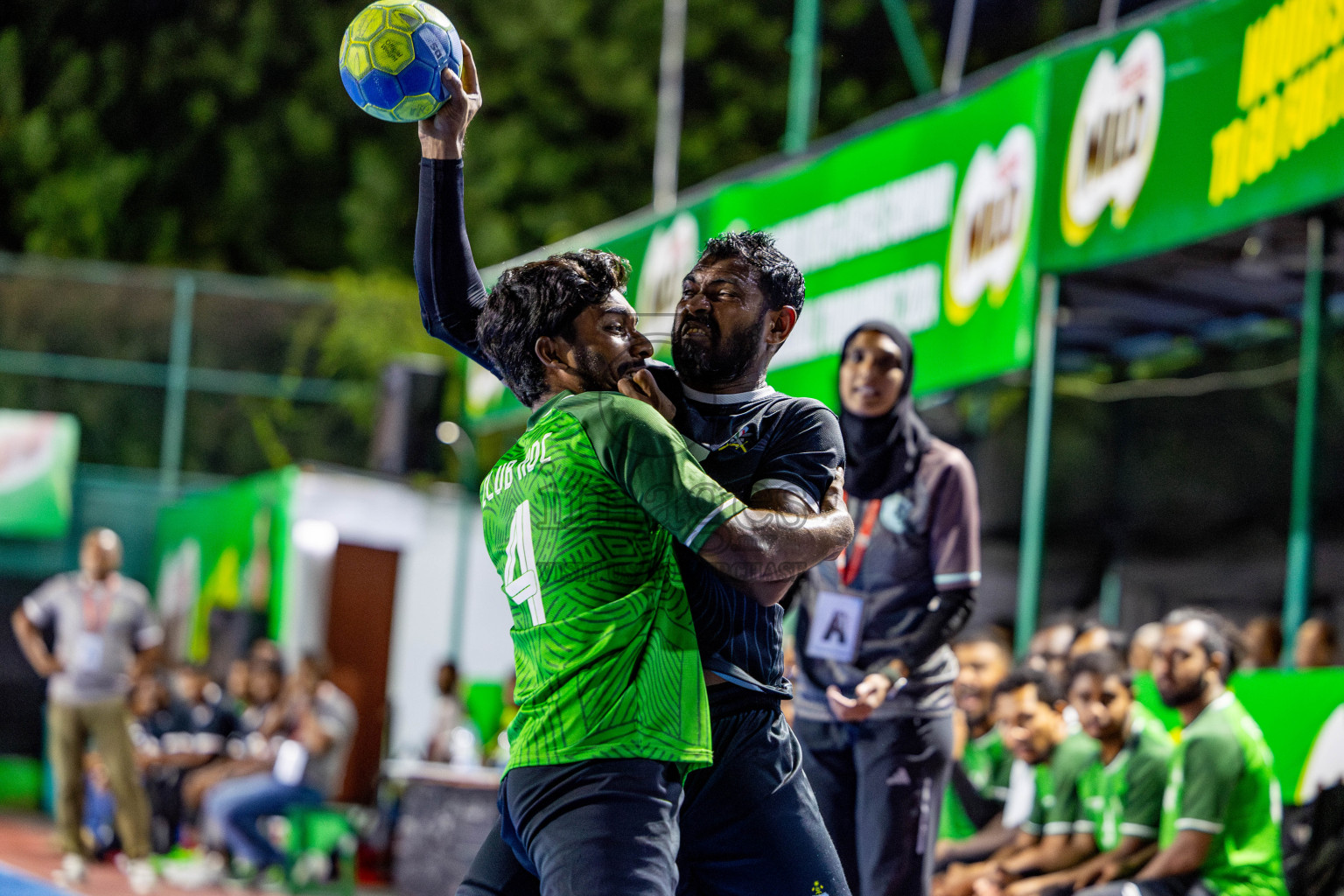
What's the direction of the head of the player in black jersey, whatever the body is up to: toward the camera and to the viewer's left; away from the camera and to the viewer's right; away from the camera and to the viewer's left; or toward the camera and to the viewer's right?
toward the camera and to the viewer's left

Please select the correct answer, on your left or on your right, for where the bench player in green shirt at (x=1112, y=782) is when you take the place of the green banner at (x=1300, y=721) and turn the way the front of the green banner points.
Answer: on your right

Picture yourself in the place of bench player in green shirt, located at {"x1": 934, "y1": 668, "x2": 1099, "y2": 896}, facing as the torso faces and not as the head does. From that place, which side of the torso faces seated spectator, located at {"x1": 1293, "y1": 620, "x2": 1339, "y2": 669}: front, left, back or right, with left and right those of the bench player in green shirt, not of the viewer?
back

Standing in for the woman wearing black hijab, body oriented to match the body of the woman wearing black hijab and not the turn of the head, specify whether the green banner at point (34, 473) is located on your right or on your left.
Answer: on your right

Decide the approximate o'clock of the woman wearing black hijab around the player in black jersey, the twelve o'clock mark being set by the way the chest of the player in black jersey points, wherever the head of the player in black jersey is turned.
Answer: The woman wearing black hijab is roughly at 5 o'clock from the player in black jersey.

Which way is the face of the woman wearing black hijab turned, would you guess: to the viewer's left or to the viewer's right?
to the viewer's left

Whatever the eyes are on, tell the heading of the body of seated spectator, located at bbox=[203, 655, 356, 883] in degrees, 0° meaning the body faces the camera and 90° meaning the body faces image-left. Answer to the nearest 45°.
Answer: approximately 90°

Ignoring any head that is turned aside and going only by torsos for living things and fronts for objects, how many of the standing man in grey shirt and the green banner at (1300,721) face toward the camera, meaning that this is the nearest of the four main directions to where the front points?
2

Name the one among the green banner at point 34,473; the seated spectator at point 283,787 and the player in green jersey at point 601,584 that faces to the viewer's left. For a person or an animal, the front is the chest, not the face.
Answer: the seated spectator

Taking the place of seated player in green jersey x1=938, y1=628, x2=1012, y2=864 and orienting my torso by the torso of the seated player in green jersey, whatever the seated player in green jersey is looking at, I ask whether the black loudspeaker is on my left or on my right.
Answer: on my right

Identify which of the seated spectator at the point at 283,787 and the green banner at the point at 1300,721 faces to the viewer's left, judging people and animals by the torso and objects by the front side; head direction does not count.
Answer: the seated spectator
